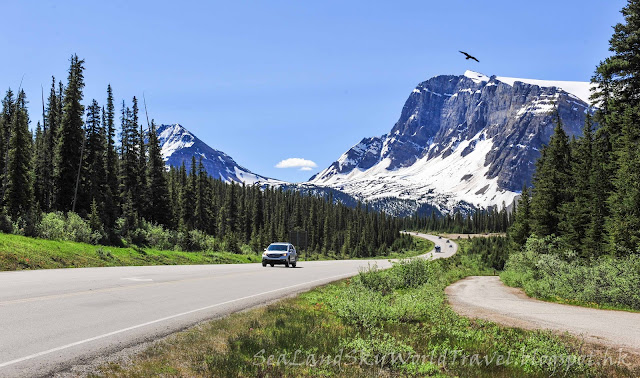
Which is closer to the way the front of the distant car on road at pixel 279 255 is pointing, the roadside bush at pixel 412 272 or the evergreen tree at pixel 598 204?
the roadside bush

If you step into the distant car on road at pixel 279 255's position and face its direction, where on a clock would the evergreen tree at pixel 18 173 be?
The evergreen tree is roughly at 2 o'clock from the distant car on road.

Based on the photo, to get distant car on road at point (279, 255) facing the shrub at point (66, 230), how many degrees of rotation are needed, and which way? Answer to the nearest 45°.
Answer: approximately 45° to its right

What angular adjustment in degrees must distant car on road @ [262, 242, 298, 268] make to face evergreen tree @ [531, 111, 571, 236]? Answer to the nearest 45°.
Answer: approximately 135° to its left

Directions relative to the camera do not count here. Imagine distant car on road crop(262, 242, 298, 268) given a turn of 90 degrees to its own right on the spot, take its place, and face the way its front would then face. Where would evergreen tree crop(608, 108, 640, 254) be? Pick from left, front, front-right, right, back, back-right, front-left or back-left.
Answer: back

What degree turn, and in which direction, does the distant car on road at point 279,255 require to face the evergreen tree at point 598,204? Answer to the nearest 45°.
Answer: approximately 135° to its left

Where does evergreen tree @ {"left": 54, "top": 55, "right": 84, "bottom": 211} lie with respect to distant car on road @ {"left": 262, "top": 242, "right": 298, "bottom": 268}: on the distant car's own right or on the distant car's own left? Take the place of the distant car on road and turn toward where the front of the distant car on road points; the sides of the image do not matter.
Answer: on the distant car's own right

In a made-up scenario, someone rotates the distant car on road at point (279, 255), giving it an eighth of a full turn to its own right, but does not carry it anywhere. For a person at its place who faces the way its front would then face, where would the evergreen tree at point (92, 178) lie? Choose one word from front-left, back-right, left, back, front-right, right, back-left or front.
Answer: front-right

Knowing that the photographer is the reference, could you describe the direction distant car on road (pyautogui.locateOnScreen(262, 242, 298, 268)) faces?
facing the viewer and to the left of the viewer

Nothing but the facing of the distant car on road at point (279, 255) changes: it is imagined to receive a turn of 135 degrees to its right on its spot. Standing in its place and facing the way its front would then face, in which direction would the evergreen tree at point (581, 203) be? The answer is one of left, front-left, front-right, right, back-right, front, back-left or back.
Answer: right
